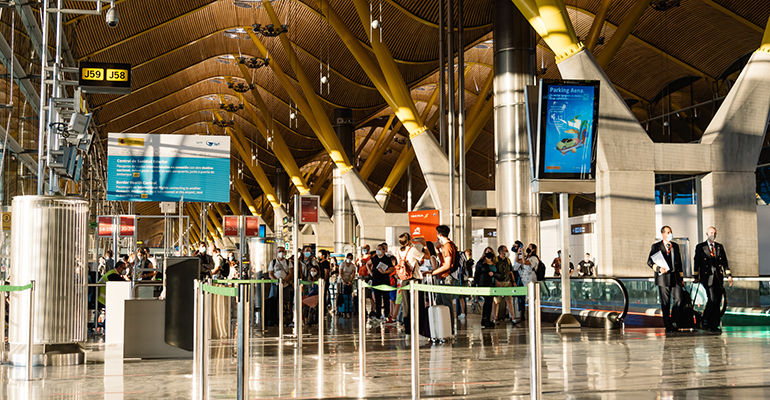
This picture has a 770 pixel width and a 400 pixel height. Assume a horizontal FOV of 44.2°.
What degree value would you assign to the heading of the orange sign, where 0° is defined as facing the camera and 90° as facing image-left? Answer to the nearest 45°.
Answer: approximately 0°

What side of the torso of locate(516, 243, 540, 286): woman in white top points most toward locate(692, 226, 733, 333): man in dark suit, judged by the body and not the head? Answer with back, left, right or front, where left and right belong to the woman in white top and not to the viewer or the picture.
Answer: left
